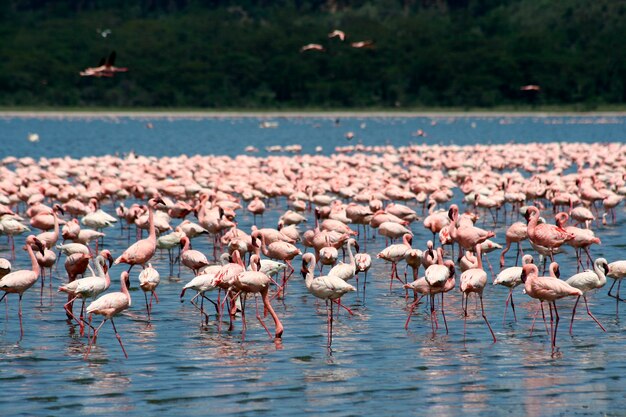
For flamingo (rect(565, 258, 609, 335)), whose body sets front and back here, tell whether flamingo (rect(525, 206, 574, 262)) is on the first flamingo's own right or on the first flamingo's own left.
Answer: on the first flamingo's own left

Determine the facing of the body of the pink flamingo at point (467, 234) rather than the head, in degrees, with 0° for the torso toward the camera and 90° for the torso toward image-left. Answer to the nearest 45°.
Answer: approximately 90°

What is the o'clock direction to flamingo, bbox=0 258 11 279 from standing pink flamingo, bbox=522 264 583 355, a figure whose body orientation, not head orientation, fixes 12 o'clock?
The flamingo is roughly at 12 o'clock from the standing pink flamingo.

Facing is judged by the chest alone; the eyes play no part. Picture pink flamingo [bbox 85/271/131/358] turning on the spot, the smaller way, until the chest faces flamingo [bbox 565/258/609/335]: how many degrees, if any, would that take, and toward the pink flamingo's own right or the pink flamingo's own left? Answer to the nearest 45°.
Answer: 0° — it already faces it

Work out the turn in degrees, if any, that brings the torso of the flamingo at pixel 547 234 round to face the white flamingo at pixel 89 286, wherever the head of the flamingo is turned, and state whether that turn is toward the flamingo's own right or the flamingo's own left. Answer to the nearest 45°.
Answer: approximately 45° to the flamingo's own left

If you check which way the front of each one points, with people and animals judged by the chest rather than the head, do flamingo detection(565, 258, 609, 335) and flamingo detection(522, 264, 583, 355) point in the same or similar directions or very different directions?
very different directions

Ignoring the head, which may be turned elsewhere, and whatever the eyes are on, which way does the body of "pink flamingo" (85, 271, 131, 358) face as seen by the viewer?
to the viewer's right

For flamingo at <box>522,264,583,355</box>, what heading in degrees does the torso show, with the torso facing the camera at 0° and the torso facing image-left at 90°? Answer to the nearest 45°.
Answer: approximately 90°

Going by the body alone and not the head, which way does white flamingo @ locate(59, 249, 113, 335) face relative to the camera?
to the viewer's right

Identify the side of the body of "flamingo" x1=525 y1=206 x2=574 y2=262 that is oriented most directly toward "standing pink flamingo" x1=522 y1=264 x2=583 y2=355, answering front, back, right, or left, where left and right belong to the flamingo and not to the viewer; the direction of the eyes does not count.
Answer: left

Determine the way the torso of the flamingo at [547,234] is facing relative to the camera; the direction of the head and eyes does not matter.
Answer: to the viewer's left

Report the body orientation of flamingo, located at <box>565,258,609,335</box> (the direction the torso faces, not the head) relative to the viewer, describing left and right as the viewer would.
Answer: facing to the right of the viewer
